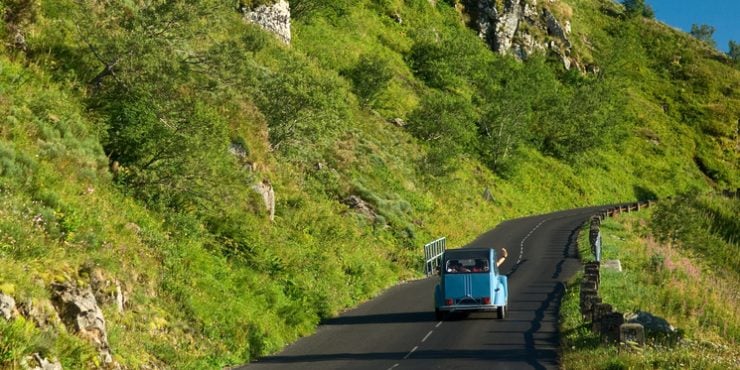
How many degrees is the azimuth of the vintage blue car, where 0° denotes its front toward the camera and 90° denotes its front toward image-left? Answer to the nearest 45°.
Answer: approximately 180°

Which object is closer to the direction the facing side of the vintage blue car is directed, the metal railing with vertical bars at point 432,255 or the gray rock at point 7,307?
the metal railing with vertical bars

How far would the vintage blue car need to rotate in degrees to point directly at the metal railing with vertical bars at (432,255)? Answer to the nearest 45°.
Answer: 0° — it already faces it

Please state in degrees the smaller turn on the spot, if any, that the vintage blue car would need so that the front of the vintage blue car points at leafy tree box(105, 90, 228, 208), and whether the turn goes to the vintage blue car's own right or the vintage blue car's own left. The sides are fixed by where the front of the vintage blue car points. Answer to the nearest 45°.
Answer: approximately 90° to the vintage blue car's own left

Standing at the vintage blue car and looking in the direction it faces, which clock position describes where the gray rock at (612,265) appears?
The gray rock is roughly at 1 o'clock from the vintage blue car.

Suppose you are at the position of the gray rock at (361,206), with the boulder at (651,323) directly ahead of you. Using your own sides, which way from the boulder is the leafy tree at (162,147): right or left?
right

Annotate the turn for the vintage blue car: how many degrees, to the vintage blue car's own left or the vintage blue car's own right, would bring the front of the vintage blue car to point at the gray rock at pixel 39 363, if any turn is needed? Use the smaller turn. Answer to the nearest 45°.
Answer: approximately 135° to the vintage blue car's own left

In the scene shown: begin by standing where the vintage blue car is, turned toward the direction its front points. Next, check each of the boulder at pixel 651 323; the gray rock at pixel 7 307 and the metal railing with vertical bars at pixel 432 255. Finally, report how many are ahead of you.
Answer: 1

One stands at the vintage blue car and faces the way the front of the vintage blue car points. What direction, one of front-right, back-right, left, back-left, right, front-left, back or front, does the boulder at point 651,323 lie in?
back-right

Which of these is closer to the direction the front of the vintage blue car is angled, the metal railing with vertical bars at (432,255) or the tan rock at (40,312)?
the metal railing with vertical bars
